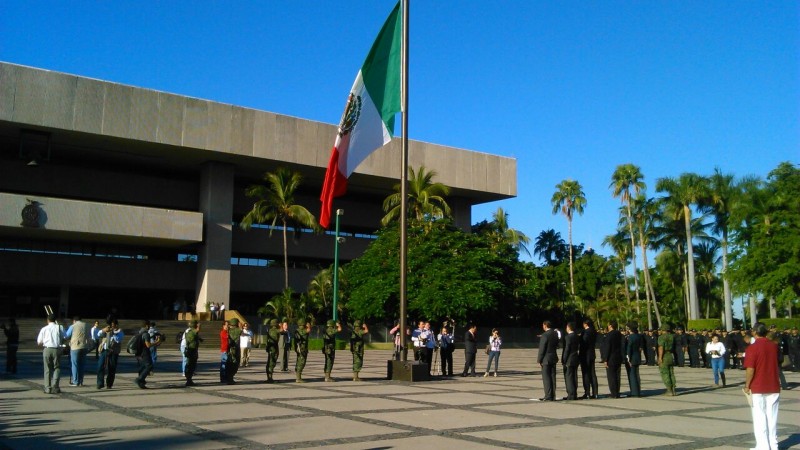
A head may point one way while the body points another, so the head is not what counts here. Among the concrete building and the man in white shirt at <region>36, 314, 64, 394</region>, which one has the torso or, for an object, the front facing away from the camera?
the man in white shirt

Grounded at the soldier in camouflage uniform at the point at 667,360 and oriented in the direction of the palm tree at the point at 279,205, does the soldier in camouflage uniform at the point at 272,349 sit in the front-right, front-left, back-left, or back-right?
front-left

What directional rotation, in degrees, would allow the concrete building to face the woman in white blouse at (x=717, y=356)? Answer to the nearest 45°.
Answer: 0° — it already faces them

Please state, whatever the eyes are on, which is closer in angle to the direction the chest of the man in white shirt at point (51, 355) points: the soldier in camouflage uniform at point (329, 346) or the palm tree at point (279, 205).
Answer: the palm tree

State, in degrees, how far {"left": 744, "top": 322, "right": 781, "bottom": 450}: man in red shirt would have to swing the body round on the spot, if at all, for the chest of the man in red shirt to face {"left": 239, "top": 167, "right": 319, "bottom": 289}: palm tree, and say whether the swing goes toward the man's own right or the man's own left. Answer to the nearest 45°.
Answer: approximately 45° to the man's own left

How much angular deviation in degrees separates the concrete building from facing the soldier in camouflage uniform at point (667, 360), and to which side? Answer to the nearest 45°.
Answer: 0° — it already faces them

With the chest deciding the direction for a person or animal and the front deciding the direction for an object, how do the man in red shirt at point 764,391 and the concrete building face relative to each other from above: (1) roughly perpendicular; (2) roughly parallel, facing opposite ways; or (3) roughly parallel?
roughly parallel, facing opposite ways

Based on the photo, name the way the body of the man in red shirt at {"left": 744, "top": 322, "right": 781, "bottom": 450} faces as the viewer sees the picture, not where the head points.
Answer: away from the camera

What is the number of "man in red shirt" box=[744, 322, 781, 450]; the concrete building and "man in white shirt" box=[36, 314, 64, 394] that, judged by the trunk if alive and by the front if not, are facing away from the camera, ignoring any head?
2

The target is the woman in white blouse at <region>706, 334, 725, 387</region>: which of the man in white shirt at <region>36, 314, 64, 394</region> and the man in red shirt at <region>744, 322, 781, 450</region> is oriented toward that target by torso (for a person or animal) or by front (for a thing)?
the man in red shirt

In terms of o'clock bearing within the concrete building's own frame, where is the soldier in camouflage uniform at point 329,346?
The soldier in camouflage uniform is roughly at 1 o'clock from the concrete building.

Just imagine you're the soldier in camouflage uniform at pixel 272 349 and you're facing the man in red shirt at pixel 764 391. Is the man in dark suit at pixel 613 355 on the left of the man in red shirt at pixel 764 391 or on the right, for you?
left

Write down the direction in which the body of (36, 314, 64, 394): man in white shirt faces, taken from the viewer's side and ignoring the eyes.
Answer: away from the camera

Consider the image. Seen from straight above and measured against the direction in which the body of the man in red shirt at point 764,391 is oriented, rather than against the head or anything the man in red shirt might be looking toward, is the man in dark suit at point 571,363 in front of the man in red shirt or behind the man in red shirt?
in front

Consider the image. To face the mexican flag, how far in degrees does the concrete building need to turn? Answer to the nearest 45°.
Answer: approximately 45° to its right

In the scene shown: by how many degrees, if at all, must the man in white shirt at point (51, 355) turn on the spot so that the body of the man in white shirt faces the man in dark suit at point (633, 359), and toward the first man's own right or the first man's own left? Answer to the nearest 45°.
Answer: approximately 90° to the first man's own right
